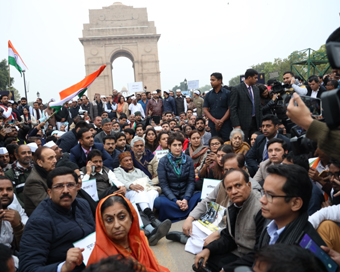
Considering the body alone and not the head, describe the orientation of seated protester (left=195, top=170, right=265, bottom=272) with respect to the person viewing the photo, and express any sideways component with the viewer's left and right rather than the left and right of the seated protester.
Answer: facing the viewer and to the left of the viewer

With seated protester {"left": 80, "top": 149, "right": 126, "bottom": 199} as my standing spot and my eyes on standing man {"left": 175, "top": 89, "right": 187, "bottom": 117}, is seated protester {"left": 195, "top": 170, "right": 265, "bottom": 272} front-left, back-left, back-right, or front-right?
back-right

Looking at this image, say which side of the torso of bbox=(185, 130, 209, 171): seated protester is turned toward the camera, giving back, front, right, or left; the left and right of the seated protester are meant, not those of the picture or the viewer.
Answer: front

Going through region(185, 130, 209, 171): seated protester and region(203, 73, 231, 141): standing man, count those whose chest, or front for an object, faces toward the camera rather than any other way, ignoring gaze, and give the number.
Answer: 2

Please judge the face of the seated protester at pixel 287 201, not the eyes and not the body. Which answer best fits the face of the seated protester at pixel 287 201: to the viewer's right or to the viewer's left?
to the viewer's left

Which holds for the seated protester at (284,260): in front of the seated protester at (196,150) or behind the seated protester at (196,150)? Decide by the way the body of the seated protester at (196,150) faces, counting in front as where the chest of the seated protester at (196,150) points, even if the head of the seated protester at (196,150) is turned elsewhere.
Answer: in front

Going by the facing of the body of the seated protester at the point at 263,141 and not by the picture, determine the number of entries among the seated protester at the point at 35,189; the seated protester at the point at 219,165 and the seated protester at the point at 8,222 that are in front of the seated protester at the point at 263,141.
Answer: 3

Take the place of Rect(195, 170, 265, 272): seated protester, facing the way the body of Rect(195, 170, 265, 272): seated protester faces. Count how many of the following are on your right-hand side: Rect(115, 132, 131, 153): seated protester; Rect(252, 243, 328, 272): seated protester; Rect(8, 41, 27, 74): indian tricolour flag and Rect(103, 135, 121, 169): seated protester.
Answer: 3

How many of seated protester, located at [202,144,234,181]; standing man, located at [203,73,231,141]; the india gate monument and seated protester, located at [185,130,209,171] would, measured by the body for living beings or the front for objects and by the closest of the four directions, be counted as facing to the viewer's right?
0

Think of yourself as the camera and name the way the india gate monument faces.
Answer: facing the viewer

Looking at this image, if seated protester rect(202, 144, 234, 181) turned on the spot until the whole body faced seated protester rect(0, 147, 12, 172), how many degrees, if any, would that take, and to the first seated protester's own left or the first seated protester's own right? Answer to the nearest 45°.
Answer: approximately 45° to the first seated protester's own right
